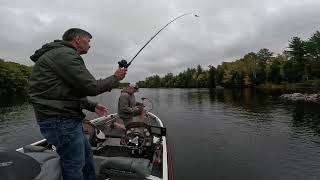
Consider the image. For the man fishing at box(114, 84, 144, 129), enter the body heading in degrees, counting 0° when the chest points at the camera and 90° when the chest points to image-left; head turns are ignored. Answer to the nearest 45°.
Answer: approximately 270°

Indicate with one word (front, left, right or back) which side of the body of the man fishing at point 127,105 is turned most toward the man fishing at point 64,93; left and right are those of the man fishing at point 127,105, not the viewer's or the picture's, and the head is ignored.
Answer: right
